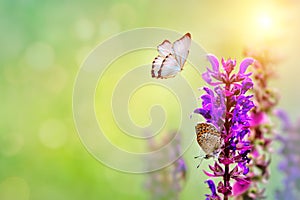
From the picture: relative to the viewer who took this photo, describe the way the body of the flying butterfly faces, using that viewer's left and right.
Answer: facing to the right of the viewer

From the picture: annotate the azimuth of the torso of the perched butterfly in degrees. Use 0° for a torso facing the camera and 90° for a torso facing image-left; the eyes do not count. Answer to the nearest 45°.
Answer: approximately 90°

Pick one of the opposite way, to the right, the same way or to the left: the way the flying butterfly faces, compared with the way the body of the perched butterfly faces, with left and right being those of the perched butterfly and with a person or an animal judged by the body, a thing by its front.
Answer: the opposite way

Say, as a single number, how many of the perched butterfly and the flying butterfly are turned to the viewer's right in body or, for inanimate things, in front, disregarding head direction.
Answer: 1
